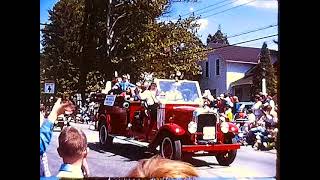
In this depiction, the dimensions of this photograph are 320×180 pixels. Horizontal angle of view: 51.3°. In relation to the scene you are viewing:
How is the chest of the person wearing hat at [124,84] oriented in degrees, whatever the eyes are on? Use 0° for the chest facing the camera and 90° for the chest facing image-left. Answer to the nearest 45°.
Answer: approximately 0°

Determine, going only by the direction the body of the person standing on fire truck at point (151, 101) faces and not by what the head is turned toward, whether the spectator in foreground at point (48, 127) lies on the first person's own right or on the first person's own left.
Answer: on the first person's own right

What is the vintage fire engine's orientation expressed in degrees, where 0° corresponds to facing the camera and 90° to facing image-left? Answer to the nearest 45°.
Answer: approximately 315°

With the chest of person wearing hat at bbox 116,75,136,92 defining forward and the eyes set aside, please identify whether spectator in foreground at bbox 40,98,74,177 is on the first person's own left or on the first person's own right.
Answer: on the first person's own right
